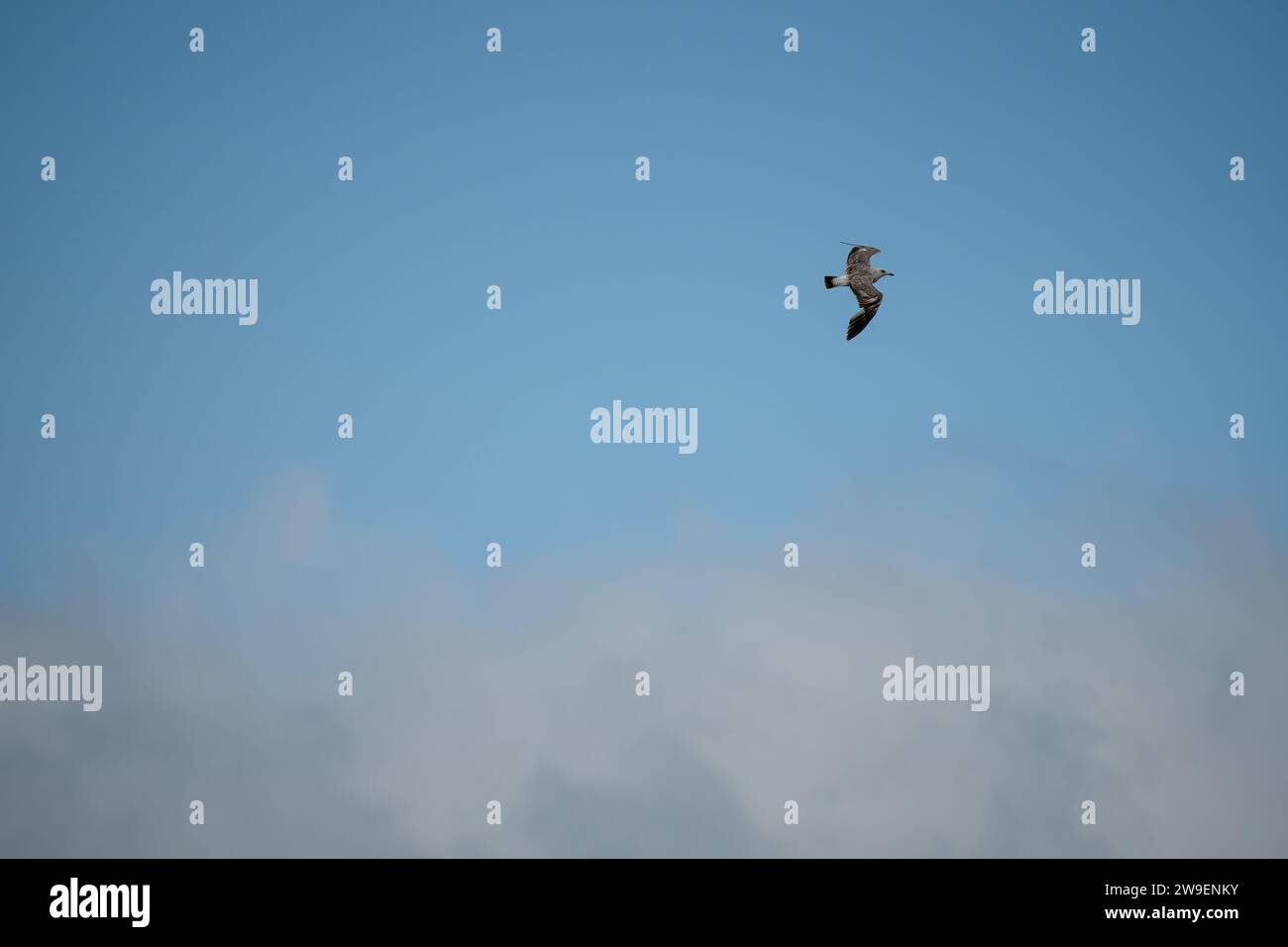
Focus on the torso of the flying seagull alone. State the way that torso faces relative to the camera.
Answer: to the viewer's right
